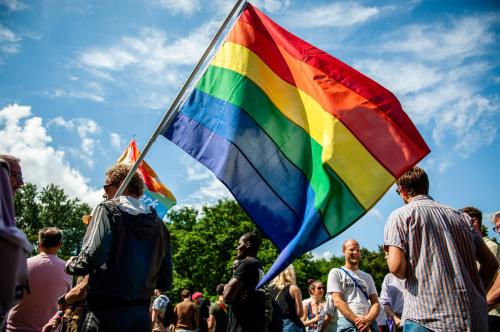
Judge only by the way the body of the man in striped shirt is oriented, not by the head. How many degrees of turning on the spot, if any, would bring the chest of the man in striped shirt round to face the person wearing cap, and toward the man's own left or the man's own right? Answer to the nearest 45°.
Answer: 0° — they already face them

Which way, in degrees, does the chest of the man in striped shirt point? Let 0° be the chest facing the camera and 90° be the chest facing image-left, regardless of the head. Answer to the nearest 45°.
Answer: approximately 135°

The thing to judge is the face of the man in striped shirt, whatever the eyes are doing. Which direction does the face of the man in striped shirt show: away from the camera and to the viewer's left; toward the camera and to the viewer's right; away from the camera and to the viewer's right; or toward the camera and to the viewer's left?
away from the camera and to the viewer's left
